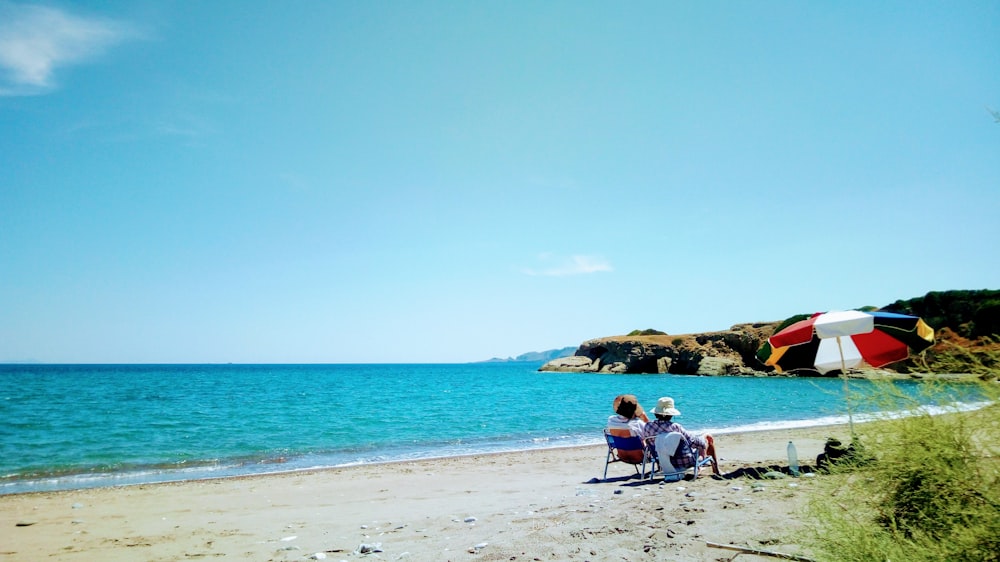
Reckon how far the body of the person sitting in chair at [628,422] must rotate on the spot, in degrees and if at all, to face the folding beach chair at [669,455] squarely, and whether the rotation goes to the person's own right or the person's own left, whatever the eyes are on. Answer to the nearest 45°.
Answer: approximately 135° to the person's own right

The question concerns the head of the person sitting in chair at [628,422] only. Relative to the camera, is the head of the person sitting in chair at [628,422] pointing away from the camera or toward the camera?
away from the camera

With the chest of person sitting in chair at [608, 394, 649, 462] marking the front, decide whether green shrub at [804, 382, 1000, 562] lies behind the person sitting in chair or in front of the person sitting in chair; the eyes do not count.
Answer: behind

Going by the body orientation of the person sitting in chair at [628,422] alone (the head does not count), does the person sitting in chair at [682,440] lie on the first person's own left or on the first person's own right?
on the first person's own right

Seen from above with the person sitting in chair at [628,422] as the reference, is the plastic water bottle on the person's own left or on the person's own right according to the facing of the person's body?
on the person's own right

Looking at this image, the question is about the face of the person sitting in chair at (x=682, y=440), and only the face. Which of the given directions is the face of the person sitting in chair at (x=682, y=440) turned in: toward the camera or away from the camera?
away from the camera

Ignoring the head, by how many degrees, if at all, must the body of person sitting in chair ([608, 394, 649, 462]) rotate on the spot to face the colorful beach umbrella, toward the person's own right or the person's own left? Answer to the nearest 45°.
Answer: approximately 90° to the person's own right

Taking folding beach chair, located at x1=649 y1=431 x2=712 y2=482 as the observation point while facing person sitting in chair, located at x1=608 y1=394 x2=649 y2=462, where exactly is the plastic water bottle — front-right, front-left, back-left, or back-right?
back-right

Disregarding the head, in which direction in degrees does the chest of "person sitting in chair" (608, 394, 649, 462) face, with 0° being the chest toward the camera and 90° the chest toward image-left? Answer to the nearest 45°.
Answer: approximately 180°
